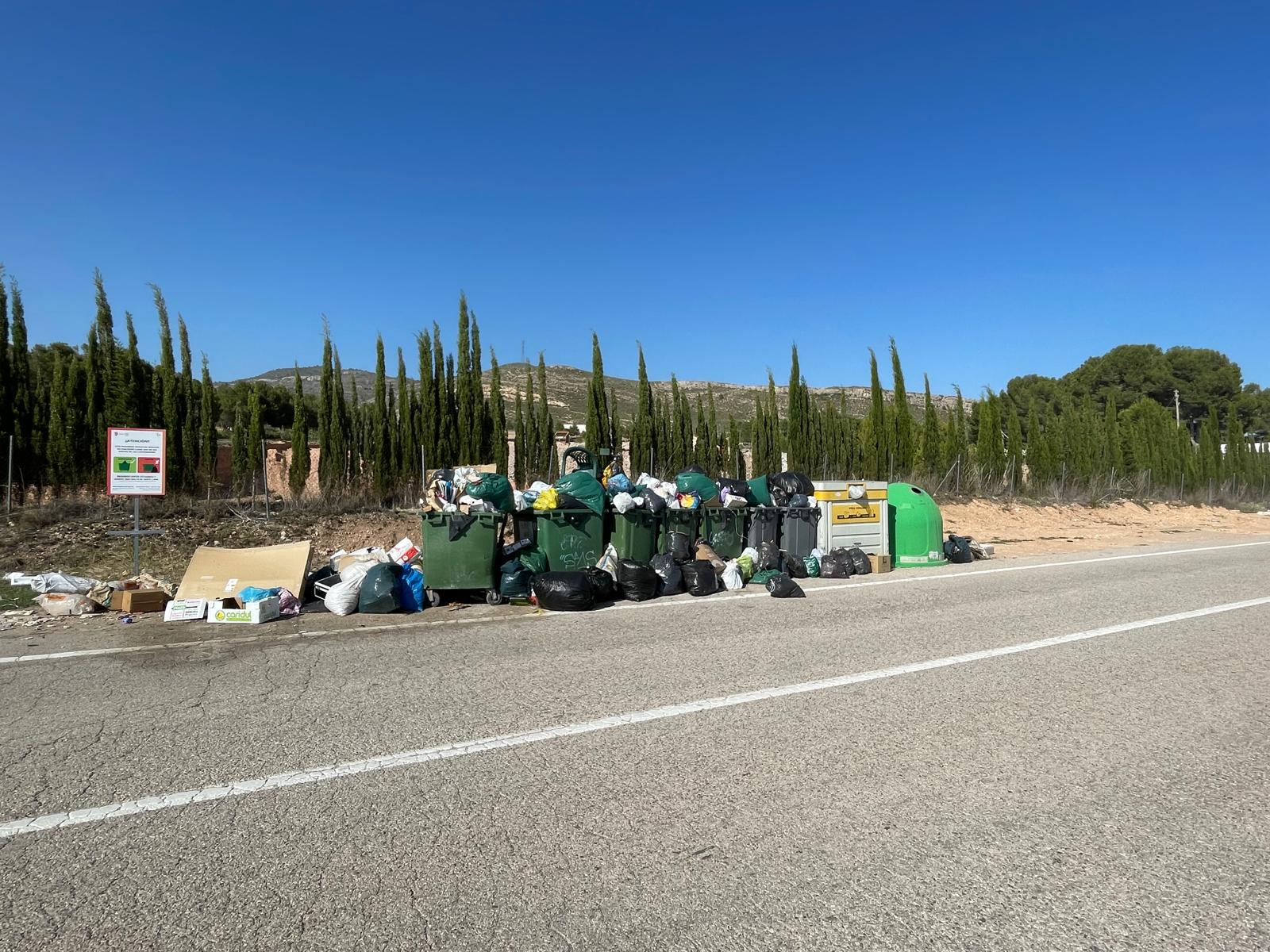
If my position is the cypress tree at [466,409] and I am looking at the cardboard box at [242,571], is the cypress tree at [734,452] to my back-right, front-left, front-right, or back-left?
back-left

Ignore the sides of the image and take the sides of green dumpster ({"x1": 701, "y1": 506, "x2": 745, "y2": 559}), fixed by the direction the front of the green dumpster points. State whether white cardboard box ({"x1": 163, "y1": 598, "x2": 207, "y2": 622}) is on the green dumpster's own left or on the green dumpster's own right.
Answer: on the green dumpster's own right

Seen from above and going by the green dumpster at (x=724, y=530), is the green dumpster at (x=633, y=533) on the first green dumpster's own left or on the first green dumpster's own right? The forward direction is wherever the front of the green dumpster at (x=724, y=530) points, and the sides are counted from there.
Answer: on the first green dumpster's own right

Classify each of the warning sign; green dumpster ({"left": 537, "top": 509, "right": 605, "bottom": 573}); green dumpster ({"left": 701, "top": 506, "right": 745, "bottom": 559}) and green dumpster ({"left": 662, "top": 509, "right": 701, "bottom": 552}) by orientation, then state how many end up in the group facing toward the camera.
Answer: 4

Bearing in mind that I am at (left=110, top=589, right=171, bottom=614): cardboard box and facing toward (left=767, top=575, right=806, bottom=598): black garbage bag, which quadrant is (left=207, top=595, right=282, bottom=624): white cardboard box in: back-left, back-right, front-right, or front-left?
front-right

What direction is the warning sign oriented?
toward the camera

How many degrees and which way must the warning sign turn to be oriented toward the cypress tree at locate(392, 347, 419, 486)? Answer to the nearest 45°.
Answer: approximately 135° to its left

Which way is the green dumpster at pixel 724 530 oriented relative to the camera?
toward the camera

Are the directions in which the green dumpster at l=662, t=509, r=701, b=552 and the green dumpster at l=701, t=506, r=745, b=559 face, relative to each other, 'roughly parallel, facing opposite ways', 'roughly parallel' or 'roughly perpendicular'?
roughly parallel

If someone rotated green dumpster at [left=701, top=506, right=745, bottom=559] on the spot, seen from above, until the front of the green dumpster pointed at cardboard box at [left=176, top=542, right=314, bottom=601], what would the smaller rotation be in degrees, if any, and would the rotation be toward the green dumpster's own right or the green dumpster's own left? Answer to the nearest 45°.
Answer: approximately 45° to the green dumpster's own right

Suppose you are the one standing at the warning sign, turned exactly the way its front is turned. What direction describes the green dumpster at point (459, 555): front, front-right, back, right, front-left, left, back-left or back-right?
front-left

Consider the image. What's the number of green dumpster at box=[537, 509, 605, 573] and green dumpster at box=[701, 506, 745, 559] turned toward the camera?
2

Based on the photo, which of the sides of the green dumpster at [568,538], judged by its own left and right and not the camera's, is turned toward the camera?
front

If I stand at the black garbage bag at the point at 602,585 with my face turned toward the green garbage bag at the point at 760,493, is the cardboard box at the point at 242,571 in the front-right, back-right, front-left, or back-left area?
back-left

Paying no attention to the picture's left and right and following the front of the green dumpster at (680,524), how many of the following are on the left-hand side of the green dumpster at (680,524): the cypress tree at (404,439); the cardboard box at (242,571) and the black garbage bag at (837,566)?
1

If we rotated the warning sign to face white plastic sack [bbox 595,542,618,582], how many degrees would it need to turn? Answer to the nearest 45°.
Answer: approximately 45° to its left

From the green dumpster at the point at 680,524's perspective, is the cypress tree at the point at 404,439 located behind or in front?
behind
